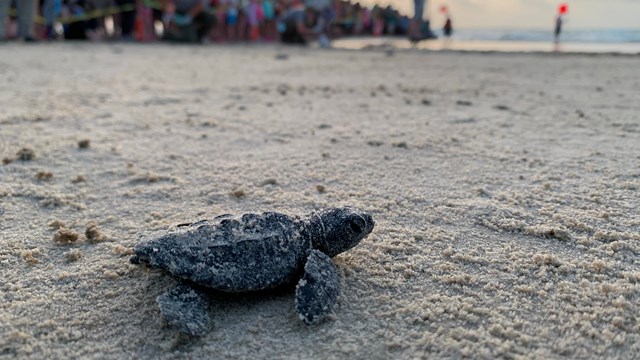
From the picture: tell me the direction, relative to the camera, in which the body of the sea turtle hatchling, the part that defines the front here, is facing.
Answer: to the viewer's right

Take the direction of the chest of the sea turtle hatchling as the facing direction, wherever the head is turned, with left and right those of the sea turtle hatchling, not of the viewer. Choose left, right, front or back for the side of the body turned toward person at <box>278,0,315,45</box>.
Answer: left

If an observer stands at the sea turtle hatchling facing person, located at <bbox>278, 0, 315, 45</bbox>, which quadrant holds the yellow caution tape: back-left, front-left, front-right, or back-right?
front-left

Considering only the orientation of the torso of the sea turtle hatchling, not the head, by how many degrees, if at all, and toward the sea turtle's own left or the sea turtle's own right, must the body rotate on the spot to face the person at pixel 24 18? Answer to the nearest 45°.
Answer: approximately 90° to the sea turtle's own left

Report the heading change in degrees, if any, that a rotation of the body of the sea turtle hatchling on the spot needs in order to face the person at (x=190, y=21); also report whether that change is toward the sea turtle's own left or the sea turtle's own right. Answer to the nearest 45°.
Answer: approximately 90° to the sea turtle's own left

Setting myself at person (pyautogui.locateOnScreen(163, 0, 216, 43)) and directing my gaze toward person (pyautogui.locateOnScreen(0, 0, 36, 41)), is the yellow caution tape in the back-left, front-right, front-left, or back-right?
front-right

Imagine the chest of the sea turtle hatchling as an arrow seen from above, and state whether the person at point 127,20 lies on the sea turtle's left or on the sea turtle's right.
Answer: on the sea turtle's left

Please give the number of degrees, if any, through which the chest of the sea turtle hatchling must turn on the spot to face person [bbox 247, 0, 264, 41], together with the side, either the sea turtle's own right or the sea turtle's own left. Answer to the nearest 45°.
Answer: approximately 90° to the sea turtle's own left

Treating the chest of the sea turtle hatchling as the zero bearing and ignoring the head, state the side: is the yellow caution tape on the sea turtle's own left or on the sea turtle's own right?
on the sea turtle's own left

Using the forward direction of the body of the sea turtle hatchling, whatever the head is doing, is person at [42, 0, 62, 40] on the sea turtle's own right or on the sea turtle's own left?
on the sea turtle's own left
